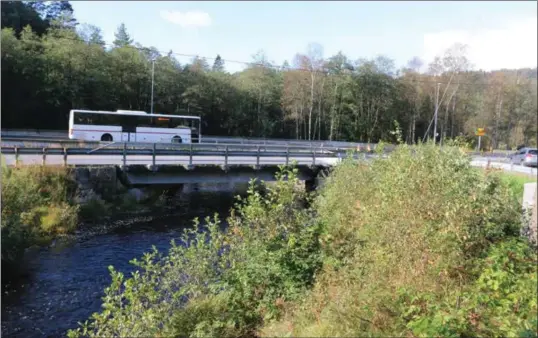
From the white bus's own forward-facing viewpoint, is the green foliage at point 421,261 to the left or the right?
on its right

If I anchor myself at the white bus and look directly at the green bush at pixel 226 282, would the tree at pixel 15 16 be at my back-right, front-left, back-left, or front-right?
back-right

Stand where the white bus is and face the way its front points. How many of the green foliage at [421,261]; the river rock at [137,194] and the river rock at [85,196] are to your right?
3

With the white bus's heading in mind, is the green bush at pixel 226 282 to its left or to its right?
on its right

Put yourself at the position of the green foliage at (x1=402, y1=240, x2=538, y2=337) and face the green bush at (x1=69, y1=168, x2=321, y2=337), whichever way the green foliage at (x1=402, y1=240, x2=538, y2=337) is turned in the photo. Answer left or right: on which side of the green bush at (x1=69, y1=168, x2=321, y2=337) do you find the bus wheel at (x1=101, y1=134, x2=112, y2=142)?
right

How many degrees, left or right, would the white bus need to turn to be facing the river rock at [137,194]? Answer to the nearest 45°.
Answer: approximately 90° to its right

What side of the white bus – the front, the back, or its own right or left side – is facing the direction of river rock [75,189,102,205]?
right
